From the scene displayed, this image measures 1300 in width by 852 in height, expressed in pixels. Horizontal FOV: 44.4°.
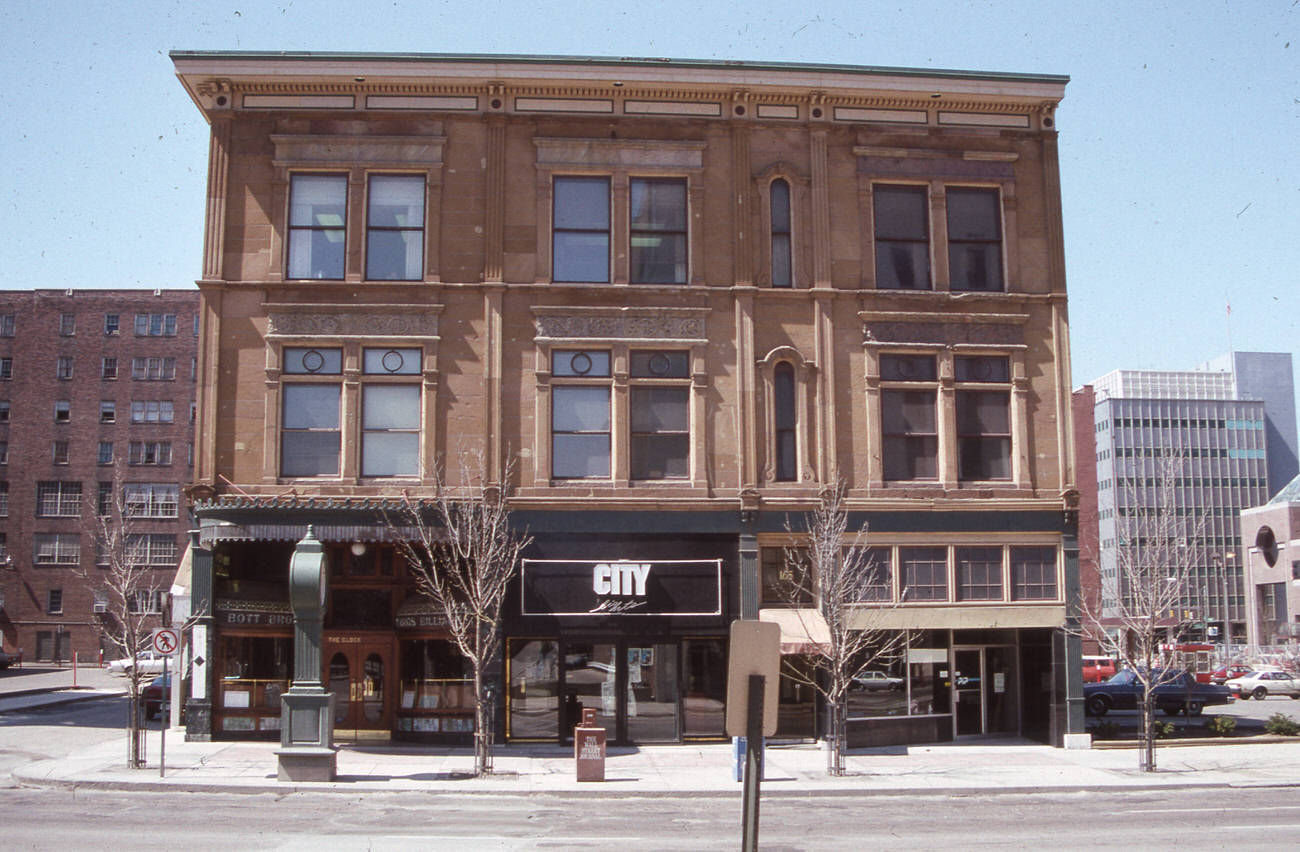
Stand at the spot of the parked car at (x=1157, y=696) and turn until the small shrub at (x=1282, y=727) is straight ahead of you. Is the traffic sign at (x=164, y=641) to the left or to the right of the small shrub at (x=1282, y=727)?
right

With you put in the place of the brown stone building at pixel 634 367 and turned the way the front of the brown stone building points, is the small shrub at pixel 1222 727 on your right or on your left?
on your left

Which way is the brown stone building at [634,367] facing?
toward the camera

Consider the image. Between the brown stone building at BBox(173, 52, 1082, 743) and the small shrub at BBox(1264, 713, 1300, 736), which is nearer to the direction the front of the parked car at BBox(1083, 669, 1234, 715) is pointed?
the brown stone building

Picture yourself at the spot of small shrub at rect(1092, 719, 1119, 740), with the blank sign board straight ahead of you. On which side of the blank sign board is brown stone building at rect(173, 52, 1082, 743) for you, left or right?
right

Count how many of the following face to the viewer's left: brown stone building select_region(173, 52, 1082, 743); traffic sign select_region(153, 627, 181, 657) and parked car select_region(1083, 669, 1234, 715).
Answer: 1

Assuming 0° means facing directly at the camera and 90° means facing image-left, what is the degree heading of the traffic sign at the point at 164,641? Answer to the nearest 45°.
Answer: approximately 0°

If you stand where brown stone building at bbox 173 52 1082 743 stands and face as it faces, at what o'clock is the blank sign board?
The blank sign board is roughly at 12 o'clock from the brown stone building.

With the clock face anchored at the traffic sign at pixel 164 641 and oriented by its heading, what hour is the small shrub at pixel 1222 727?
The small shrub is roughly at 9 o'clock from the traffic sign.

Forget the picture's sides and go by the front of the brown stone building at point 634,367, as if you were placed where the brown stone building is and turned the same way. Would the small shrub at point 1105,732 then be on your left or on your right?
on your left

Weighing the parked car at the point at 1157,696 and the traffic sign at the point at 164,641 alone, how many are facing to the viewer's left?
1

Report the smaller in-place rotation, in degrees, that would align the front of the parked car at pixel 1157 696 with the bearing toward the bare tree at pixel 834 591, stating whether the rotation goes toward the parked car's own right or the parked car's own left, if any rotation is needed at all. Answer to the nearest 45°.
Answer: approximately 45° to the parked car's own left

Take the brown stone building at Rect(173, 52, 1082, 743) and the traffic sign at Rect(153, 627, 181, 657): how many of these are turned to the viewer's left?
0

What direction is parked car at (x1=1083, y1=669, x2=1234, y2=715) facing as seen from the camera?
to the viewer's left
